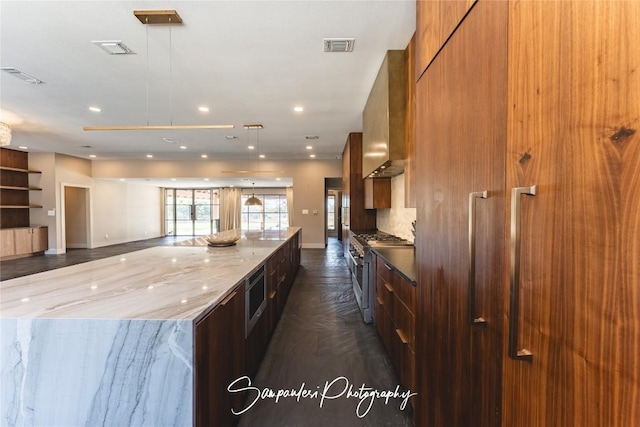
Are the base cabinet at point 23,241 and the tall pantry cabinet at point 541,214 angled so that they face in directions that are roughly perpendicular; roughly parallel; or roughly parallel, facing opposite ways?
roughly parallel, facing opposite ways

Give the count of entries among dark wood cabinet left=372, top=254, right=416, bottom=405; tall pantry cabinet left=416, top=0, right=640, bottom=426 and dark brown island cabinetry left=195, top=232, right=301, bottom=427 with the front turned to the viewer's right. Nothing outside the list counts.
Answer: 1

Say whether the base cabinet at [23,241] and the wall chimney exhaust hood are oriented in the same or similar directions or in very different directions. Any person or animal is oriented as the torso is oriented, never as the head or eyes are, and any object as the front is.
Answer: very different directions

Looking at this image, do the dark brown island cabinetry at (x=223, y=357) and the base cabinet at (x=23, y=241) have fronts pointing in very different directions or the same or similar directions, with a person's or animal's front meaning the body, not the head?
same or similar directions

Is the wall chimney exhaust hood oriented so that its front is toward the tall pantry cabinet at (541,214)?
no

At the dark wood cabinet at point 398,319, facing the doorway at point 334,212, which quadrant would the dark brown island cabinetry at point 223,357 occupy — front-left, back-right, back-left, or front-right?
back-left

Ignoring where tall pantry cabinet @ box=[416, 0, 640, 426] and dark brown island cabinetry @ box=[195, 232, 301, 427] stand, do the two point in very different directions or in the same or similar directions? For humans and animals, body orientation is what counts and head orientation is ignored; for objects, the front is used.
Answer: very different directions

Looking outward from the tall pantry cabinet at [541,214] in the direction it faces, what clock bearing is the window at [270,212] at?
The window is roughly at 3 o'clock from the tall pantry cabinet.

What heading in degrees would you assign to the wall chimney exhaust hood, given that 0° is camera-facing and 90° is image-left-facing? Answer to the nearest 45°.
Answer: approximately 90°

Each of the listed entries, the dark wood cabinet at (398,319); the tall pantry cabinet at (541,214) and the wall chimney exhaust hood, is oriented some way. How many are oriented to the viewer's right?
0

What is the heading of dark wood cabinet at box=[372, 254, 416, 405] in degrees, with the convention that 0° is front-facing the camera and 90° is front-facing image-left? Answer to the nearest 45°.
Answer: approximately 90°

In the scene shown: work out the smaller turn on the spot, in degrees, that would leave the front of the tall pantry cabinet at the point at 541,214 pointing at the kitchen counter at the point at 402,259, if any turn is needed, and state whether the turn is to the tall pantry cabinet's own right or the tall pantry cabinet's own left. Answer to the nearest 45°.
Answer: approximately 90° to the tall pantry cabinet's own right

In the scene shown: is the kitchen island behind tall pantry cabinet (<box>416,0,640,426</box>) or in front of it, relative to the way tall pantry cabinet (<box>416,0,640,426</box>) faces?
in front

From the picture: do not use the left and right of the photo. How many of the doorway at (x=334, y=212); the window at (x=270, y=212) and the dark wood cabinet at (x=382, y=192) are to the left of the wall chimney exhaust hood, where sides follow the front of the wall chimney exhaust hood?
0

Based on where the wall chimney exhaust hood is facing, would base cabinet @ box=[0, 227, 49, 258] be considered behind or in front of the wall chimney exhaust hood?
in front
